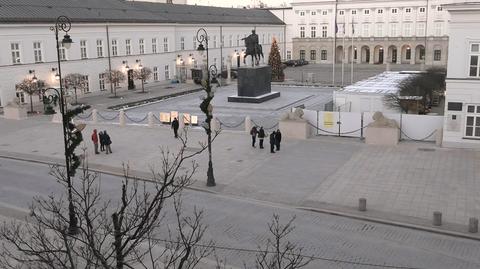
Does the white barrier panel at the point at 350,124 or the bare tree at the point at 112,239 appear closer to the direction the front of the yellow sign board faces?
the bare tree

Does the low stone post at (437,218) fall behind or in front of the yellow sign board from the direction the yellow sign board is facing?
in front

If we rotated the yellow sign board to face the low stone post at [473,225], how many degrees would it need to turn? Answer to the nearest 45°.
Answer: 0° — it already faces it

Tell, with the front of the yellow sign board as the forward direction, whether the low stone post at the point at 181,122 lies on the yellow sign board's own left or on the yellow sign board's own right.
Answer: on the yellow sign board's own right

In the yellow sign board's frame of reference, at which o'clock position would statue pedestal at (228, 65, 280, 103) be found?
The statue pedestal is roughly at 5 o'clock from the yellow sign board.

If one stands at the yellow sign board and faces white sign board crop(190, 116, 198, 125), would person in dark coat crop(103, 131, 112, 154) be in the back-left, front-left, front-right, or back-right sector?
front-left

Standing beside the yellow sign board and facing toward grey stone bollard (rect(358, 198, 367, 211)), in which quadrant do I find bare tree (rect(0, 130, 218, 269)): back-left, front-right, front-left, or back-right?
front-right

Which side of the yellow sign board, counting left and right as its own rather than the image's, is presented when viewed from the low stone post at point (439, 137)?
left

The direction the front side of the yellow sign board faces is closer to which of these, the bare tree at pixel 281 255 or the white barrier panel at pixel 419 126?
the bare tree

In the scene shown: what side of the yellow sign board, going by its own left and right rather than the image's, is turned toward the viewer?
front

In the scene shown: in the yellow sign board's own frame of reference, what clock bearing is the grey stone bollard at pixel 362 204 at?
The grey stone bollard is roughly at 12 o'clock from the yellow sign board.

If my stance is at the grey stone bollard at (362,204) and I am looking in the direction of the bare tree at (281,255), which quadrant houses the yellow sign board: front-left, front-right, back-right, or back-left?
back-right

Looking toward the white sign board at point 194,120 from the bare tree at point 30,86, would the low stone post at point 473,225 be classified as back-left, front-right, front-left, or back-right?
front-right

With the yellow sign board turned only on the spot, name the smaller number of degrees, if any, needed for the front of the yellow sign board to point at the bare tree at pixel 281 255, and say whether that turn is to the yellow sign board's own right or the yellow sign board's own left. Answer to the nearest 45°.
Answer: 0° — it already faces it
